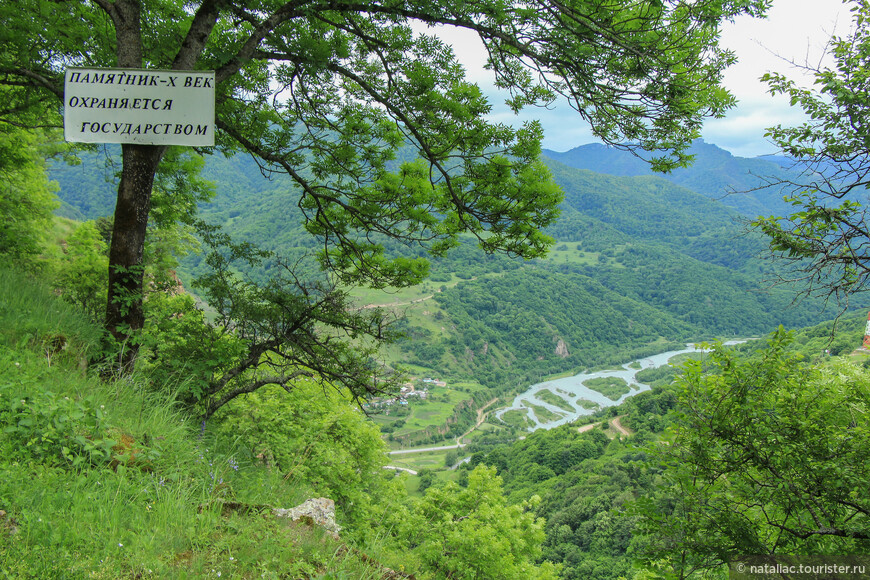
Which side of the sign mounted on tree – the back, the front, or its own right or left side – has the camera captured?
front
